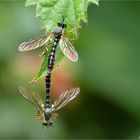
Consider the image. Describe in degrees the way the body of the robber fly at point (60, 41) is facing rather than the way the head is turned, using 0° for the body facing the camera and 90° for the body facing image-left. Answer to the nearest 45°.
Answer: approximately 180°
